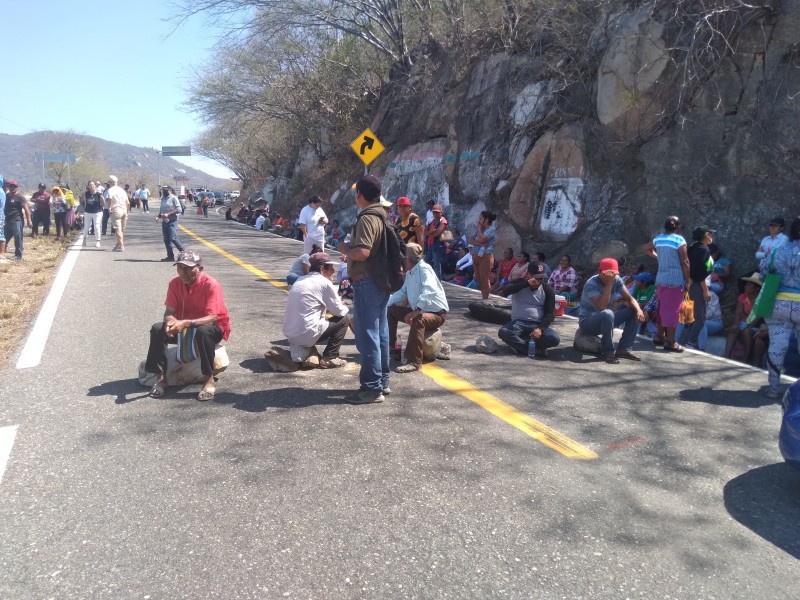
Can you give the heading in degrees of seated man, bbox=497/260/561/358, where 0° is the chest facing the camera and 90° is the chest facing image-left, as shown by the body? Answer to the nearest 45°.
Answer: approximately 0°

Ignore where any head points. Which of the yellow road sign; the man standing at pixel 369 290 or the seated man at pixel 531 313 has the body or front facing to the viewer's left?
the man standing

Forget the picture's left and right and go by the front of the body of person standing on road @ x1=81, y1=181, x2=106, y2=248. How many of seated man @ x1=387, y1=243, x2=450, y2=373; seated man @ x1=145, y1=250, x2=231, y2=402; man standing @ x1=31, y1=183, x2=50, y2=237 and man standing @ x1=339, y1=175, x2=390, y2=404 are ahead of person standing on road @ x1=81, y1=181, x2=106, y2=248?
3

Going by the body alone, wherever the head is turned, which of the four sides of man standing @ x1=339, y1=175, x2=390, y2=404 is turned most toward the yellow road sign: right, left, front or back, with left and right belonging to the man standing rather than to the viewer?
right

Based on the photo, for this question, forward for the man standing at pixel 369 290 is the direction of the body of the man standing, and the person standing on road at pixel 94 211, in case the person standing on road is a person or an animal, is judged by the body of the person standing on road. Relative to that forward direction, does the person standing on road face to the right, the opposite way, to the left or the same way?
to the left

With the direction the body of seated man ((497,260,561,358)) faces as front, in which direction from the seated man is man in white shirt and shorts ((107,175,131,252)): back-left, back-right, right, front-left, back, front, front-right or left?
back-right

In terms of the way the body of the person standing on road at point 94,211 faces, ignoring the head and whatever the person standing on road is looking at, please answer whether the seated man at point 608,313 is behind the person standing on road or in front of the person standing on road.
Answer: in front

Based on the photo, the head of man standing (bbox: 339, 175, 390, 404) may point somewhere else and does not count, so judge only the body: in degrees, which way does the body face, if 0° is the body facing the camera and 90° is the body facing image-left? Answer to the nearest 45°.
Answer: approximately 90°

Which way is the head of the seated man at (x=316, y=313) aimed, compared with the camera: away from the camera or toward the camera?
away from the camera

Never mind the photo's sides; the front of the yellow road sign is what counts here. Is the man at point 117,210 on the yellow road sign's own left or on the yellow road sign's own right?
on the yellow road sign's own right

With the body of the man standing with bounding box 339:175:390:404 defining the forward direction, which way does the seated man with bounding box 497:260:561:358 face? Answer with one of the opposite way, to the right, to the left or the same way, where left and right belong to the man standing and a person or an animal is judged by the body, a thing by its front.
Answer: to the left
